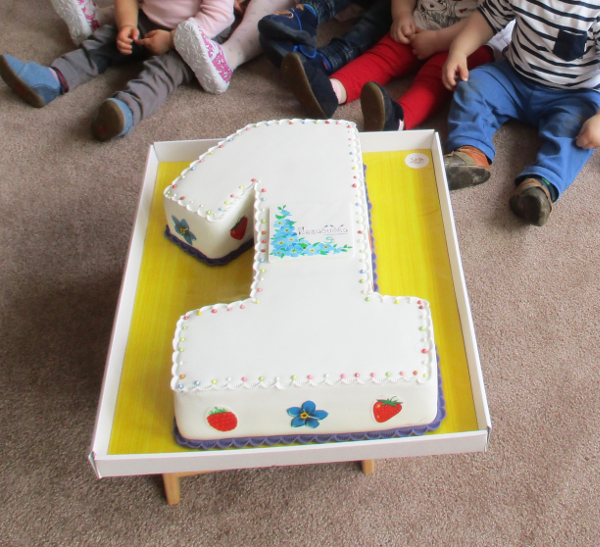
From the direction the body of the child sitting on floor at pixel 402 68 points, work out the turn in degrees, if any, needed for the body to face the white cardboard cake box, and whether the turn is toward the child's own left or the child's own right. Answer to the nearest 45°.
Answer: approximately 45° to the child's own left

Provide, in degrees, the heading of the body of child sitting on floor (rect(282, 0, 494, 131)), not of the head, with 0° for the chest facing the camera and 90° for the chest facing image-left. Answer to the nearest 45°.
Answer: approximately 45°

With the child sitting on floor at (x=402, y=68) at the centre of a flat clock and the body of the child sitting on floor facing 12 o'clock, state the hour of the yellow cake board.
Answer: The yellow cake board is roughly at 11 o'clock from the child sitting on floor.

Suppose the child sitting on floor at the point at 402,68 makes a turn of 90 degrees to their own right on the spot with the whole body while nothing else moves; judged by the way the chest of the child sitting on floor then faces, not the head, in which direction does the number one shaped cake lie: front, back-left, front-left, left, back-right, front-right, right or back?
back-left
